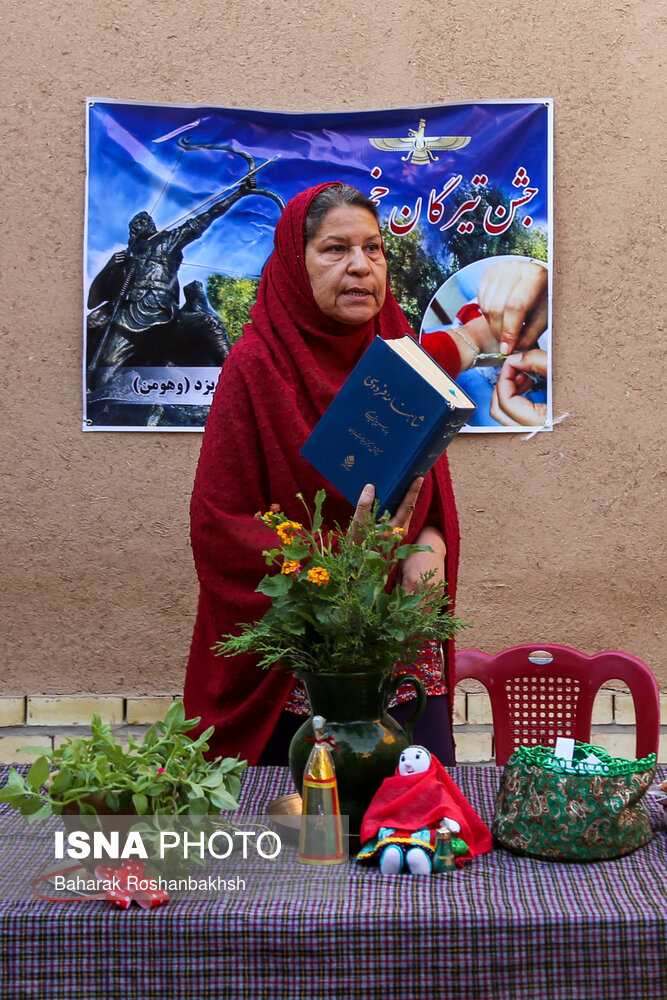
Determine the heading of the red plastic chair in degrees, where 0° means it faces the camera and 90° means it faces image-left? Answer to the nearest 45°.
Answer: approximately 0°

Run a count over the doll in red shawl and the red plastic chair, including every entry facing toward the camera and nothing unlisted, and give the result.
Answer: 2

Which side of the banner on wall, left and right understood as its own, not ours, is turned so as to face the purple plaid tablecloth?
front

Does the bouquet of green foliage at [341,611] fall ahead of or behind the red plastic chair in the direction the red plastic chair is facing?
ahead

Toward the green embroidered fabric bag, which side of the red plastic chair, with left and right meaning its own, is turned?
front

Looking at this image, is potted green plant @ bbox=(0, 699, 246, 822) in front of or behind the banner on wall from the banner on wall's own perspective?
in front

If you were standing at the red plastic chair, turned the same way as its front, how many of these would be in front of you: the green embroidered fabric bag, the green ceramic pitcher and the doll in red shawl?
3

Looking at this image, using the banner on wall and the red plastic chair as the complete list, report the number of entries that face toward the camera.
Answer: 2
